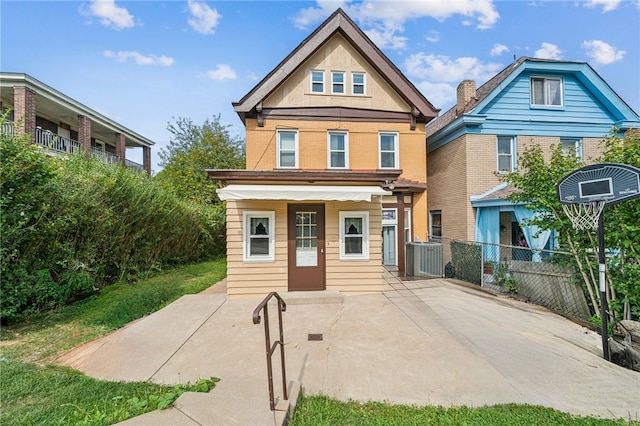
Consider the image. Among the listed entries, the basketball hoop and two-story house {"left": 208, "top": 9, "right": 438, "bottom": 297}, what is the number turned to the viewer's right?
0

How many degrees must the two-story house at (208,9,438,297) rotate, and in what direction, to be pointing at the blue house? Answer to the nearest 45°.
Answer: approximately 90° to its left

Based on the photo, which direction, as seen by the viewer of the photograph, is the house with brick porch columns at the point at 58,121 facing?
facing the viewer and to the right of the viewer

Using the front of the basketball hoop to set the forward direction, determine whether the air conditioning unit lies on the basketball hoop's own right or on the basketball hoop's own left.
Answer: on the basketball hoop's own right

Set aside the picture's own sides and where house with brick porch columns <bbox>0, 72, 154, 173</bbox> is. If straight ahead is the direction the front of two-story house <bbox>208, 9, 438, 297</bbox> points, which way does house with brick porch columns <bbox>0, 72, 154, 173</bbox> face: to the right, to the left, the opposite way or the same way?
to the left

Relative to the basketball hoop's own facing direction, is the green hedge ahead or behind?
ahead

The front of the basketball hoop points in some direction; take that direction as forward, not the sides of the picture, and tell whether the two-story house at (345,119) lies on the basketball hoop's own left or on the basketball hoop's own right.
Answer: on the basketball hoop's own right

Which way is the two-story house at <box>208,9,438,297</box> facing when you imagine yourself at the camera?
facing the viewer

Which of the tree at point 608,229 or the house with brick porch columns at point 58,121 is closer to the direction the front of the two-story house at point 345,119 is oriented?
the tree

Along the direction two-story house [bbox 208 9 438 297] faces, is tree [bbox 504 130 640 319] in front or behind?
in front
